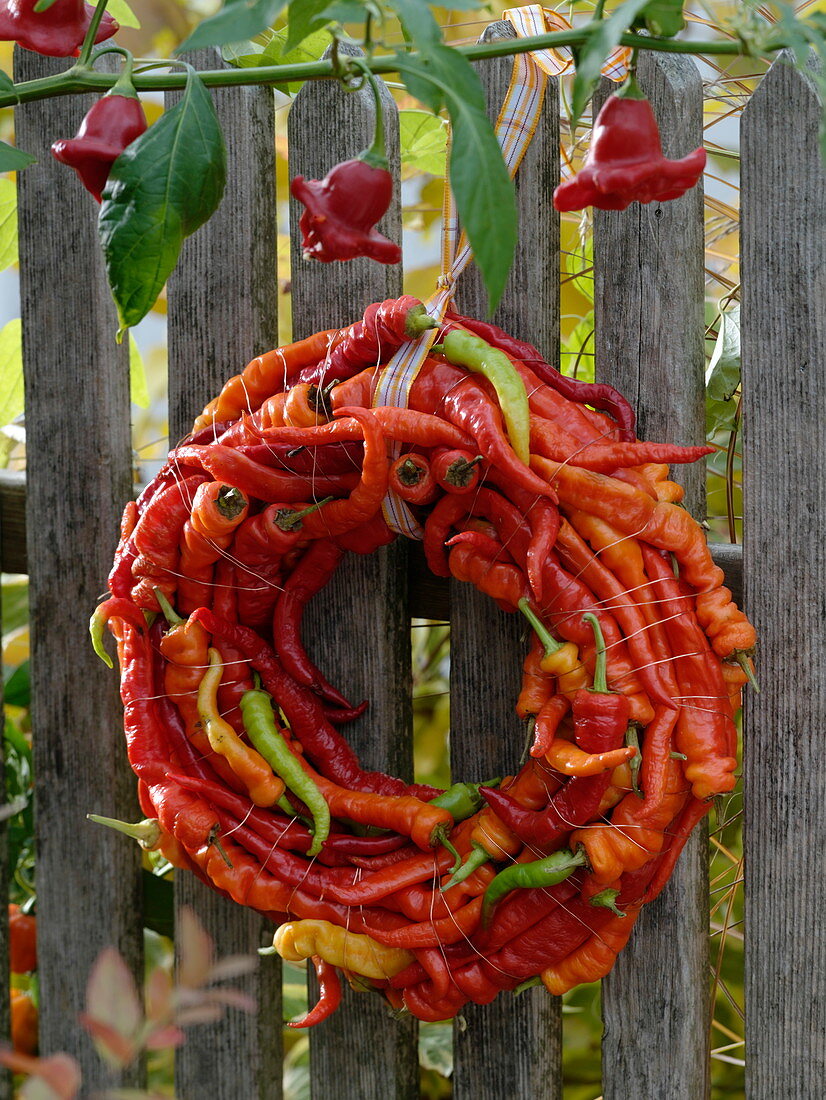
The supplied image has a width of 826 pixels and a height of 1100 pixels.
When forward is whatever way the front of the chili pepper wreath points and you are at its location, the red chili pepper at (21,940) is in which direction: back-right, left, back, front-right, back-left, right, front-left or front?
back-right

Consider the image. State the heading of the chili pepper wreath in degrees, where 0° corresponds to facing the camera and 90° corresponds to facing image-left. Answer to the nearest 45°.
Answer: approximately 0°

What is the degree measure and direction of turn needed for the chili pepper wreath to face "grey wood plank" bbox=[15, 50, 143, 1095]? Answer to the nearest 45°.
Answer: approximately 135° to its right
